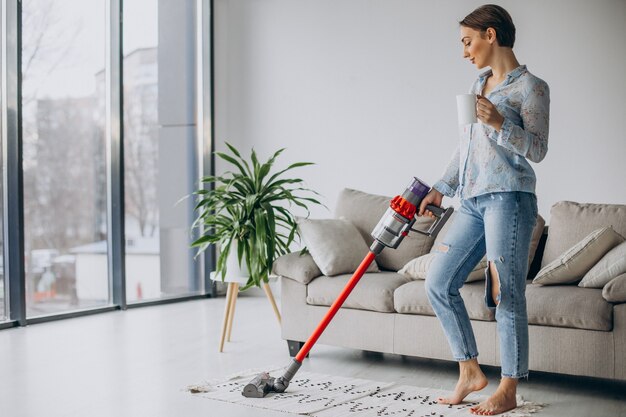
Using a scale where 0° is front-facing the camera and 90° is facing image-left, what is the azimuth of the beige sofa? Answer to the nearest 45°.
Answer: approximately 0°

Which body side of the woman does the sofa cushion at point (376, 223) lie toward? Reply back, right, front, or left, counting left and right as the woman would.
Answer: right

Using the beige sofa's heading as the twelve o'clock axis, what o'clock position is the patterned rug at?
The patterned rug is roughly at 1 o'clock from the beige sofa.

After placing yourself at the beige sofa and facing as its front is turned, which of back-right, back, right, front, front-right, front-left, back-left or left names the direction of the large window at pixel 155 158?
back-right

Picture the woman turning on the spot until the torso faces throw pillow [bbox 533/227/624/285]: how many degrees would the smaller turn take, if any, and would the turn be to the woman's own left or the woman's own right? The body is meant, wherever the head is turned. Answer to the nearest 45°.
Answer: approximately 180°

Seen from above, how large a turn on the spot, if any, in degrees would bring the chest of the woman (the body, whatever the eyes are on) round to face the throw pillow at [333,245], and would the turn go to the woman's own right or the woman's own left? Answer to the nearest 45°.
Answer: approximately 90° to the woman's own right

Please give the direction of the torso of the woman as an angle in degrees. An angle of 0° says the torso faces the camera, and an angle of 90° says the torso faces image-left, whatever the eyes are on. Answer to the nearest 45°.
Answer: approximately 45°

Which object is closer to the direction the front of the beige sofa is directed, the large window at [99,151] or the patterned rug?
the patterned rug

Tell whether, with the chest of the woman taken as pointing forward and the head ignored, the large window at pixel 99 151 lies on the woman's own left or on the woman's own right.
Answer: on the woman's own right
